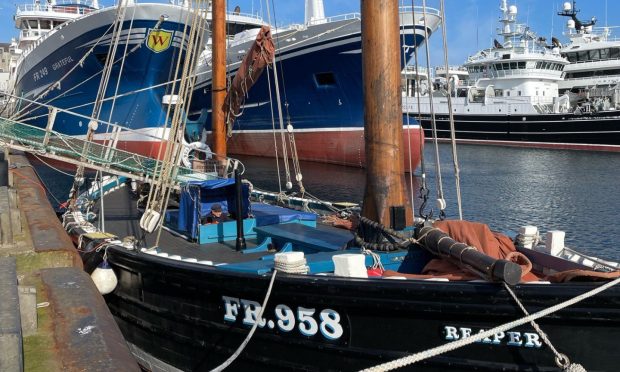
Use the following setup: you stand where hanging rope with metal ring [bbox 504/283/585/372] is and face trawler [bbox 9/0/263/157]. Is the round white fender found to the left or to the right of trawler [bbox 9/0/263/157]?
left

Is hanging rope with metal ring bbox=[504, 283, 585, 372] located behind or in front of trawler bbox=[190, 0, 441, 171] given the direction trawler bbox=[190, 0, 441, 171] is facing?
in front

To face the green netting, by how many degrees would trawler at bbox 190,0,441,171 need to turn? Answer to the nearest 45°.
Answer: approximately 45° to its right

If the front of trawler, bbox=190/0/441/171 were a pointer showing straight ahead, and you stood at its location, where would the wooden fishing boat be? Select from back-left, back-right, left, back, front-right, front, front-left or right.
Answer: front-right

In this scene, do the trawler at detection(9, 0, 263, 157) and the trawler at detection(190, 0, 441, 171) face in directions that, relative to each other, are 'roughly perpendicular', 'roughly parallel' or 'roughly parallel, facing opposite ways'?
roughly parallel

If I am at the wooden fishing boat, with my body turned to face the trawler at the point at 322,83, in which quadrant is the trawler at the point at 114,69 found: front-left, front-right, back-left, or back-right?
front-left

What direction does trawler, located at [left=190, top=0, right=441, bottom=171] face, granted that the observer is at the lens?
facing the viewer and to the right of the viewer
